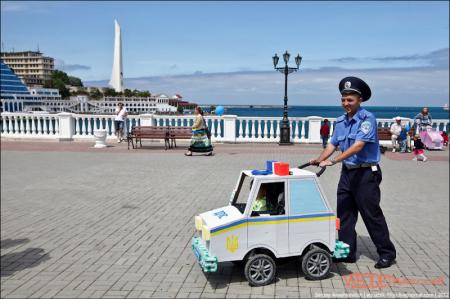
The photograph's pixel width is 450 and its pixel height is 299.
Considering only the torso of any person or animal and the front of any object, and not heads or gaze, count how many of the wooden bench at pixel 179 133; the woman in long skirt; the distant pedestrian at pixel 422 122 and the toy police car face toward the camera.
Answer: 2

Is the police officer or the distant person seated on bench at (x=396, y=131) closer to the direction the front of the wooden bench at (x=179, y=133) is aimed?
the police officer

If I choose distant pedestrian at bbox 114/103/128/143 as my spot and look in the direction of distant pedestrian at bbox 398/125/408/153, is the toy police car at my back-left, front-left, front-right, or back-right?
front-right

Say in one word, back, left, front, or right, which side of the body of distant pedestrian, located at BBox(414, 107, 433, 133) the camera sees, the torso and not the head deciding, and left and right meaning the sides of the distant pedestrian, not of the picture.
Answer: front

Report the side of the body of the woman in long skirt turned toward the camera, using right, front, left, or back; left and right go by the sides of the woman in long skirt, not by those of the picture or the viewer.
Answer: left

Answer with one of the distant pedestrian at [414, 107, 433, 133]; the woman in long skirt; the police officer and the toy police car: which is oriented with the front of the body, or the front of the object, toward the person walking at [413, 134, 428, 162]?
the distant pedestrian

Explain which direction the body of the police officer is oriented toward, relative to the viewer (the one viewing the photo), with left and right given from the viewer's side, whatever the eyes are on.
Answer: facing the viewer and to the left of the viewer

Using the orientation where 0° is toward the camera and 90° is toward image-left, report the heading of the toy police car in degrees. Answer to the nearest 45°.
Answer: approximately 90°

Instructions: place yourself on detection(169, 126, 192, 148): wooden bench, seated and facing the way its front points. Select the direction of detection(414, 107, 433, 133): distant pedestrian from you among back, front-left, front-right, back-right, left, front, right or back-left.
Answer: left

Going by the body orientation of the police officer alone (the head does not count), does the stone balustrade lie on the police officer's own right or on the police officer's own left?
on the police officer's own right

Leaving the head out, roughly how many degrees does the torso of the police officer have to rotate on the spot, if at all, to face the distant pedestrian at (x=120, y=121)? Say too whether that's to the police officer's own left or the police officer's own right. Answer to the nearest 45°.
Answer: approximately 90° to the police officer's own right

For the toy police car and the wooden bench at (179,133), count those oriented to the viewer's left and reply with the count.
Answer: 1

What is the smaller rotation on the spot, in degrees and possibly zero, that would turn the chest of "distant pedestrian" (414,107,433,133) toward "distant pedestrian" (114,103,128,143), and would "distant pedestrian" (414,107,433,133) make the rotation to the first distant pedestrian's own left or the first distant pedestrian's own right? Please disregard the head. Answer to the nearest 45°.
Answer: approximately 90° to the first distant pedestrian's own right

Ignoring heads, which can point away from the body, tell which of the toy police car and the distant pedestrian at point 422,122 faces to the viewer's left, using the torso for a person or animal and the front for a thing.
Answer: the toy police car

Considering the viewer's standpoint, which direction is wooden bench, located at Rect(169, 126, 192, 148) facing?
facing the viewer
